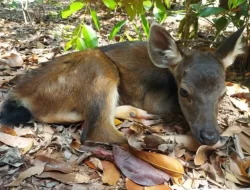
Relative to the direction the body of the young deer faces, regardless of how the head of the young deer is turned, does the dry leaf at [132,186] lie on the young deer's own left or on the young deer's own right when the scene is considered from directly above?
on the young deer's own right

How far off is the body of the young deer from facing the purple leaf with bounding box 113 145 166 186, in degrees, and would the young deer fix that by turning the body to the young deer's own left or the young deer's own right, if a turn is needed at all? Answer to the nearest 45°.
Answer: approximately 90° to the young deer's own right

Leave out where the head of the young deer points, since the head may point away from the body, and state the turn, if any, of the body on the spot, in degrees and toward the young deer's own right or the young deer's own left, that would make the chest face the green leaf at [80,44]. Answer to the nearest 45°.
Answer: approximately 135° to the young deer's own left

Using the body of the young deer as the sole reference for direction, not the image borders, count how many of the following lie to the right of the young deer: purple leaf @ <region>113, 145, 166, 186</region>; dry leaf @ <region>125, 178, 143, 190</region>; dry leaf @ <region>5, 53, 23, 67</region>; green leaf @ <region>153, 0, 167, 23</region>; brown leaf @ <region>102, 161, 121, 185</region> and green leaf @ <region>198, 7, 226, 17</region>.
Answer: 3

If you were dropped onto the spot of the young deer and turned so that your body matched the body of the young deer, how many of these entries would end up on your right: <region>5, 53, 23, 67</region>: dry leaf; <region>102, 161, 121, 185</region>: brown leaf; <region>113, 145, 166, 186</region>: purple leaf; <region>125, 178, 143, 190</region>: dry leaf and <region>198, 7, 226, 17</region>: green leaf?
3

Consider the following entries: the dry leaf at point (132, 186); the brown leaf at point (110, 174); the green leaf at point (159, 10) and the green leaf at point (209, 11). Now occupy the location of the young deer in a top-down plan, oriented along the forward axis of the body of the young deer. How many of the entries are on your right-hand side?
2

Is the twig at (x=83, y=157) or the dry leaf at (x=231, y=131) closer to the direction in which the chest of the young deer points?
the dry leaf

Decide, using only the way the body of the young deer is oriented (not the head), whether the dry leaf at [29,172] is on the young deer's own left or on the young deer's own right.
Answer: on the young deer's own right

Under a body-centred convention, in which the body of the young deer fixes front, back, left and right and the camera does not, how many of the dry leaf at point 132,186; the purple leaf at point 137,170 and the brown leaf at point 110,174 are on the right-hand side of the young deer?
3

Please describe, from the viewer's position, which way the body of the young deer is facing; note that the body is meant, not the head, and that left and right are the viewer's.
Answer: facing to the right of the viewer

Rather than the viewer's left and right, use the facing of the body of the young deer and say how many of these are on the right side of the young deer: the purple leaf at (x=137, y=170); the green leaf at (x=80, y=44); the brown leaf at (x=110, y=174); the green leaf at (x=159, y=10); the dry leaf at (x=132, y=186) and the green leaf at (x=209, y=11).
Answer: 3

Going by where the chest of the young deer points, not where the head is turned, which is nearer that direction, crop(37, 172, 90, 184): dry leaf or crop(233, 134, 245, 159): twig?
the twig

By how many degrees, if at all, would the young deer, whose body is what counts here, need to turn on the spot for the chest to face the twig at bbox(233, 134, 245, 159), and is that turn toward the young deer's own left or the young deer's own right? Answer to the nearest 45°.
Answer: approximately 45° to the young deer's own right
